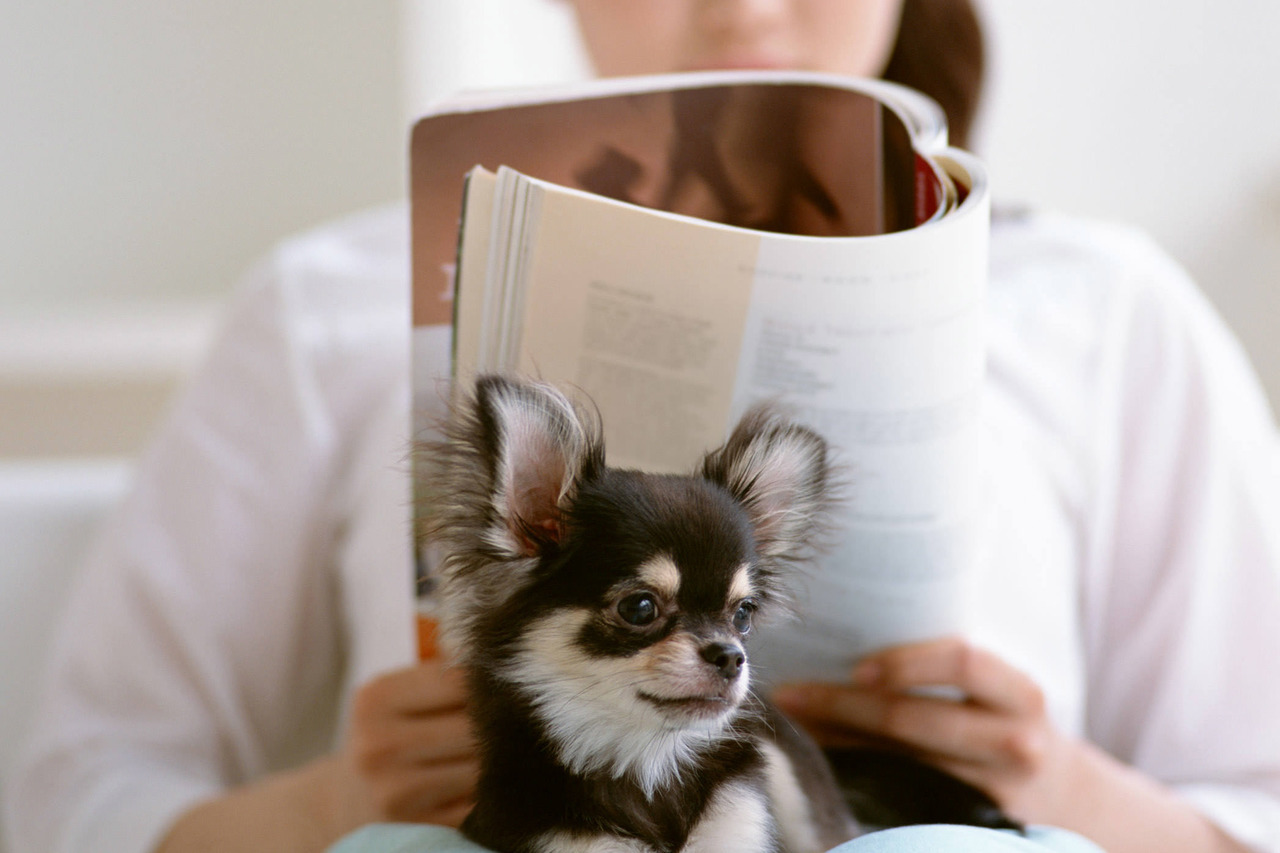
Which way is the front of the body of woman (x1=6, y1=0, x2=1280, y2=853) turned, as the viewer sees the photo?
toward the camera
